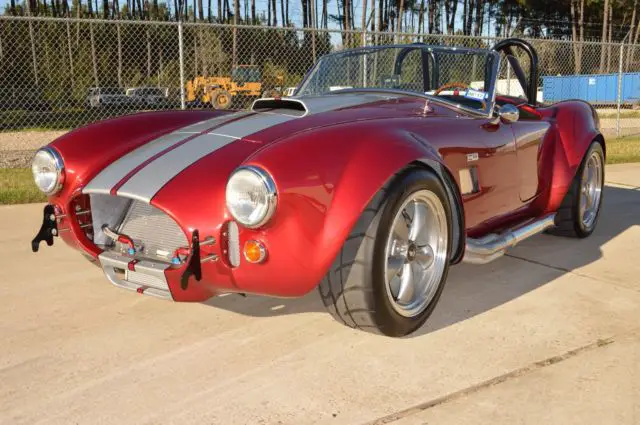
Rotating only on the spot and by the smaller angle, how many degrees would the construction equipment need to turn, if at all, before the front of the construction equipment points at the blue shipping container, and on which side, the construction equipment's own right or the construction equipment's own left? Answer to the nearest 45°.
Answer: approximately 135° to the construction equipment's own right

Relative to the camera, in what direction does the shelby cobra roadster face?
facing the viewer and to the left of the viewer

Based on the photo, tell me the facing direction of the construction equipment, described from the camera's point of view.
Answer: facing to the left of the viewer

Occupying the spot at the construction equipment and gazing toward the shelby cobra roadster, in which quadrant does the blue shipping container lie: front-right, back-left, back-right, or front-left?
back-left

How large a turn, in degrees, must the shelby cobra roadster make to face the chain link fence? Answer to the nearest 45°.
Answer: approximately 135° to its right

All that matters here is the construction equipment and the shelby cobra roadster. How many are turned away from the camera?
0

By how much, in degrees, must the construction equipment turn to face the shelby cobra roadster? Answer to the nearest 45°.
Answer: approximately 90° to its left

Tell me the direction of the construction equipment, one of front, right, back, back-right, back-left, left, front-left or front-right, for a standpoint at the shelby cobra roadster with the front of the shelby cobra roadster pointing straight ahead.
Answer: back-right
